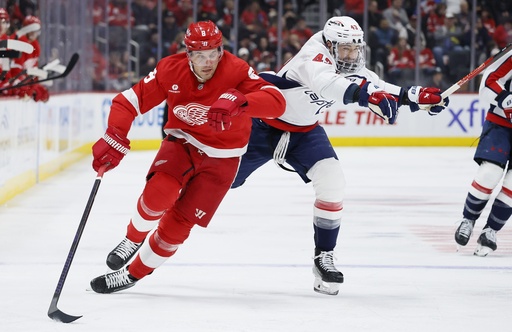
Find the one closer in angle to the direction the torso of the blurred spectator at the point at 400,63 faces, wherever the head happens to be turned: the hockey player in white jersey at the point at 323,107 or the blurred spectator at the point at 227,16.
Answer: the hockey player in white jersey

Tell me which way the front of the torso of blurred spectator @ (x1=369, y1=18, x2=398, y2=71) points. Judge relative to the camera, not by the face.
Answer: toward the camera

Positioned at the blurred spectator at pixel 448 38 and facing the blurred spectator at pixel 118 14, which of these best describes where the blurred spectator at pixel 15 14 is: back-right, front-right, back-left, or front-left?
front-left

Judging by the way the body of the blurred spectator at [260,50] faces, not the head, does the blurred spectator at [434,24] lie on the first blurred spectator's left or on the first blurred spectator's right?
on the first blurred spectator's left

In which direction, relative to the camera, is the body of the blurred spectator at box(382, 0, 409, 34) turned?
toward the camera

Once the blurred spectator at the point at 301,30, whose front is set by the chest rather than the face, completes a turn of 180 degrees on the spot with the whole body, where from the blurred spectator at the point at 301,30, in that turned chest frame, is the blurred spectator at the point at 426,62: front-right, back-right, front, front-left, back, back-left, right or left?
right

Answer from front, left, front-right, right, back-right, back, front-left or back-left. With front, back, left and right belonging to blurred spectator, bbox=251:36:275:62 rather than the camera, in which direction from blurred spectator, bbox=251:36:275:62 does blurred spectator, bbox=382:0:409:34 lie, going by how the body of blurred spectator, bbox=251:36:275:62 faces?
left

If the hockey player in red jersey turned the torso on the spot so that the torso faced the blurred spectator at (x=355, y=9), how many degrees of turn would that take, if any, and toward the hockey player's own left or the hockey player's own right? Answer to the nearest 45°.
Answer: approximately 180°

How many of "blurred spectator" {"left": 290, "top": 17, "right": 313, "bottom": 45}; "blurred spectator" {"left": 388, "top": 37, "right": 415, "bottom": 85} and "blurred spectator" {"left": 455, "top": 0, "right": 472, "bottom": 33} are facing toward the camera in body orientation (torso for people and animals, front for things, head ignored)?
3

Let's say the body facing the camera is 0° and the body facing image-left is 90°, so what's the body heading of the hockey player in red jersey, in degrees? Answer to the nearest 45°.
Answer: approximately 0°

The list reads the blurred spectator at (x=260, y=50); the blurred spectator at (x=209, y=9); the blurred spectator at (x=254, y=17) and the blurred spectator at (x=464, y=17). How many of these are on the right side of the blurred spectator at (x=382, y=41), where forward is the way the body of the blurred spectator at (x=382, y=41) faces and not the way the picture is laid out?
3

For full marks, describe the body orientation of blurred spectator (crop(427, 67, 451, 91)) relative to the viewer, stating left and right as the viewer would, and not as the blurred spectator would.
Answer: facing the viewer

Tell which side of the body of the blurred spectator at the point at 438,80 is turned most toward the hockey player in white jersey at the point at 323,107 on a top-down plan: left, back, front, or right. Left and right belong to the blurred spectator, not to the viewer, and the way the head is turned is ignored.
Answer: front
